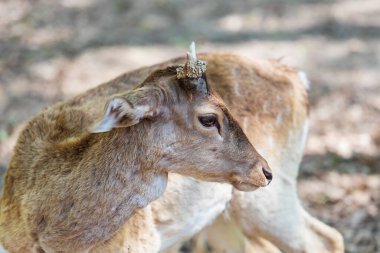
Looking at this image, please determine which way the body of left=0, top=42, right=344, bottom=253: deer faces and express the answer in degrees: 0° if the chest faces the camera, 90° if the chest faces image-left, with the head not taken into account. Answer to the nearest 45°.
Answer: approximately 90°
